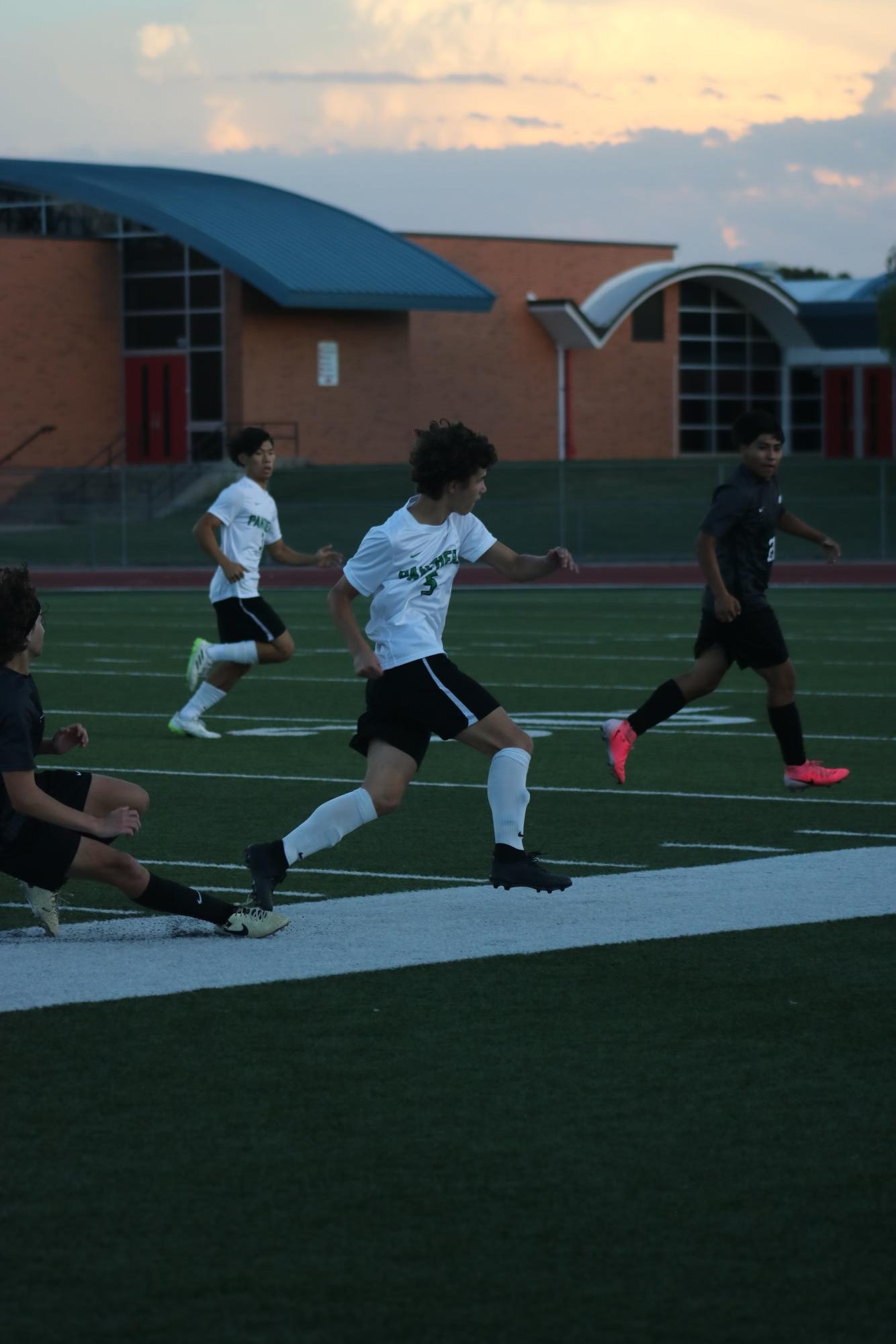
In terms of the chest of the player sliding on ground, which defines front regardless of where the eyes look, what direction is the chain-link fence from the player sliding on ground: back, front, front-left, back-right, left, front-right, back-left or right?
left

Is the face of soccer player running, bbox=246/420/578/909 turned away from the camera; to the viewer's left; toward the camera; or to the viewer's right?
to the viewer's right

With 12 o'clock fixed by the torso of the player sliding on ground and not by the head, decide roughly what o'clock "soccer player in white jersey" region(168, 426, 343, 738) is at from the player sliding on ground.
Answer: The soccer player in white jersey is roughly at 9 o'clock from the player sliding on ground.

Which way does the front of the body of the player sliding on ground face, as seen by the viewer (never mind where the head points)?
to the viewer's right

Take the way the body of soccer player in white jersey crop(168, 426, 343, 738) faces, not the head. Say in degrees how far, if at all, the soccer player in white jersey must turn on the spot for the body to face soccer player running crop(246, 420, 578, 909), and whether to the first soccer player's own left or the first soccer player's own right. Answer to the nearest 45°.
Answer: approximately 45° to the first soccer player's own right

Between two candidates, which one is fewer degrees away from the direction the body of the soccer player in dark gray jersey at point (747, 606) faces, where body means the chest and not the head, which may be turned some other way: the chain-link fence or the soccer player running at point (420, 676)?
the soccer player running
